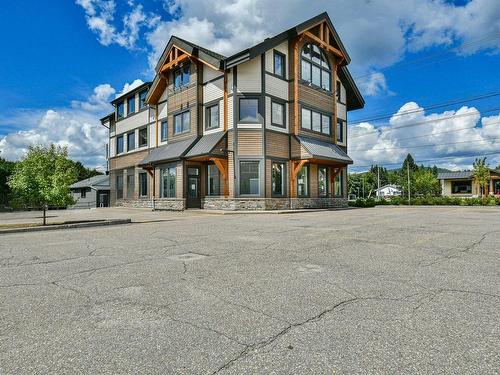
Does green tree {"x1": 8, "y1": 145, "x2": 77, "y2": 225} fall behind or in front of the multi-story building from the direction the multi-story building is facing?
in front

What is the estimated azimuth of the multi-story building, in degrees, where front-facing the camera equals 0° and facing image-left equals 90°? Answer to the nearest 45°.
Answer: approximately 45°

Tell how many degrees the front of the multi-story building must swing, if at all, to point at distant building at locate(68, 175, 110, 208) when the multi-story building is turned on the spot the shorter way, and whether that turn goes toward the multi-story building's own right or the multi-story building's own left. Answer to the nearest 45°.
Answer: approximately 90° to the multi-story building's own right

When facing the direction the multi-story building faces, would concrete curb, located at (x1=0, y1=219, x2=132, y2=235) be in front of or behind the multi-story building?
in front

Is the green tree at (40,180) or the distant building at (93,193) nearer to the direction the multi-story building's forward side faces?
the green tree

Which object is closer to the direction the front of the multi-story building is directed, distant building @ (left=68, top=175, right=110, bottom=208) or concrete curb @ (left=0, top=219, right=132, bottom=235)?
the concrete curb
